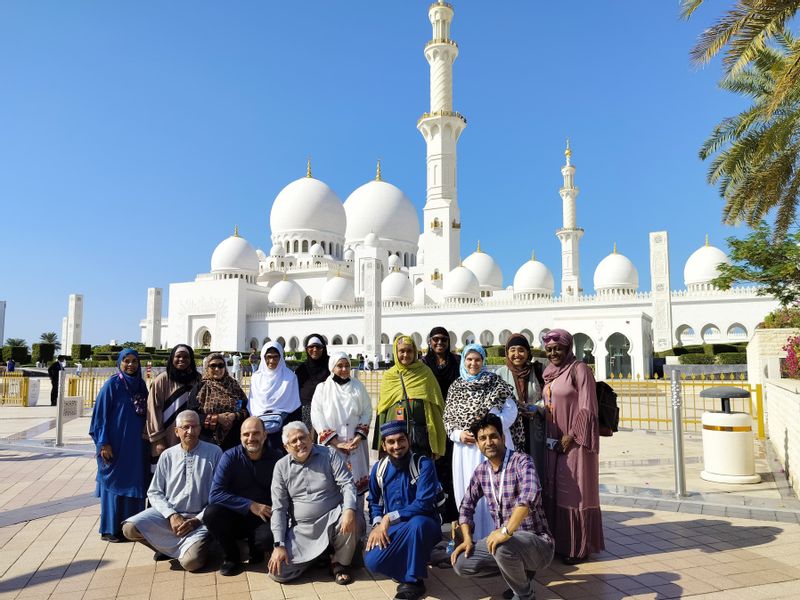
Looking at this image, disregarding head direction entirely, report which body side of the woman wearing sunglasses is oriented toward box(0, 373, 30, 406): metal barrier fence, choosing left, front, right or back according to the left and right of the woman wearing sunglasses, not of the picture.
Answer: back

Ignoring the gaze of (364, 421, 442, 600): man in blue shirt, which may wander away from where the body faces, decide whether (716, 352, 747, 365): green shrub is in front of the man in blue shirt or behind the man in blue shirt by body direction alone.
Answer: behind

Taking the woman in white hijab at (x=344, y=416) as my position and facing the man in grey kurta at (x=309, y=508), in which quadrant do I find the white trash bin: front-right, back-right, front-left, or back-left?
back-left

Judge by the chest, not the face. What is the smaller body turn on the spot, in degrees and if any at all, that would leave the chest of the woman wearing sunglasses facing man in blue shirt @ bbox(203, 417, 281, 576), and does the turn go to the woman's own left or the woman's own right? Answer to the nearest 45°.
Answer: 0° — they already face them

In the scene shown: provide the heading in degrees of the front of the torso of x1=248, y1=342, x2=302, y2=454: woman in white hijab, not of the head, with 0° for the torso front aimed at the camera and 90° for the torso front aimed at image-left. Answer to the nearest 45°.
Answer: approximately 0°

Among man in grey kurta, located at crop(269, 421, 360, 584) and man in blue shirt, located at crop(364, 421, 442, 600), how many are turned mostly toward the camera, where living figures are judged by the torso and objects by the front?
2

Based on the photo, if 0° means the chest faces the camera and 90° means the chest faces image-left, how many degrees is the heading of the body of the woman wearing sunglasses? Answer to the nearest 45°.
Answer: approximately 0°

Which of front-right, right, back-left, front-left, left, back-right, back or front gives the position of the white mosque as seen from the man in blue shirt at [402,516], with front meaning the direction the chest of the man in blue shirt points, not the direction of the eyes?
back

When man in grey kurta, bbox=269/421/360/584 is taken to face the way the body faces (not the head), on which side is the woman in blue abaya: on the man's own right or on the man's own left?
on the man's own right

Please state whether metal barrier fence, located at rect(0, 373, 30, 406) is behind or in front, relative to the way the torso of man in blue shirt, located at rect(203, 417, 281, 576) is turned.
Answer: behind
